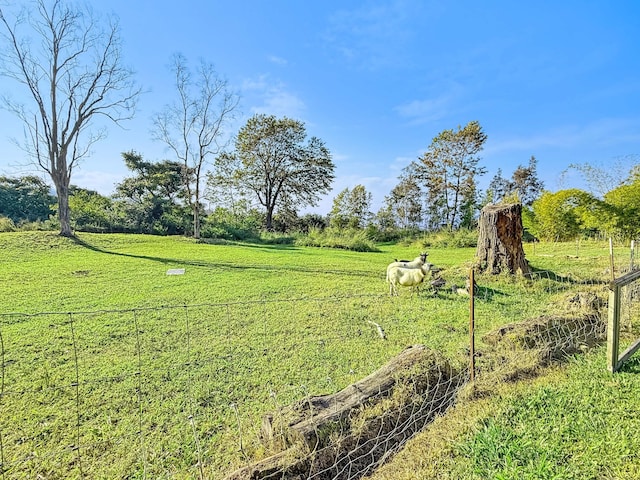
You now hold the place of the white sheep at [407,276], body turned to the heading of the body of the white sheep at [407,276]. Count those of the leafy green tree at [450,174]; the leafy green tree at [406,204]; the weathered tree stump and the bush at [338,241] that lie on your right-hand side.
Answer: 0

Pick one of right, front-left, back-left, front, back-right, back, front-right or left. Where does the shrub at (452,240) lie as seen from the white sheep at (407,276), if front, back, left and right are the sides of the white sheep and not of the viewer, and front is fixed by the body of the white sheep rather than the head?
left

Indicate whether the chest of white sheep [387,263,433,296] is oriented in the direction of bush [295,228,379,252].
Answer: no

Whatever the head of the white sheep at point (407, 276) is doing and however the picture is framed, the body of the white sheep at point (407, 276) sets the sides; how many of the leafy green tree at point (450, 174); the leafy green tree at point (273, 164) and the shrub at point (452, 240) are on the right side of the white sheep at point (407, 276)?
0

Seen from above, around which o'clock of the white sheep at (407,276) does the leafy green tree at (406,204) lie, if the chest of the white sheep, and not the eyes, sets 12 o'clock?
The leafy green tree is roughly at 9 o'clock from the white sheep.

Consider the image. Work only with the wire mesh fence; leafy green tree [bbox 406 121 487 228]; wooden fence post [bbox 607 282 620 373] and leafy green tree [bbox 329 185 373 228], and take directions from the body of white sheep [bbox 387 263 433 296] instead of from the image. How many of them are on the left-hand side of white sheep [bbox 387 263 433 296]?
2

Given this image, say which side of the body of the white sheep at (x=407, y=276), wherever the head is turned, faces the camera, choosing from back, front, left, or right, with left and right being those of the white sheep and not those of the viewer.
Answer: right

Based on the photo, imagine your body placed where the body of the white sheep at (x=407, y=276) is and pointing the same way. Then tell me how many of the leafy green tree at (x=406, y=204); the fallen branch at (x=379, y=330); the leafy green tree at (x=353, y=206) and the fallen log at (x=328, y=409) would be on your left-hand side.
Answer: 2

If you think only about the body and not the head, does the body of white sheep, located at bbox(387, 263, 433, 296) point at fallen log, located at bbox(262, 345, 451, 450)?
no

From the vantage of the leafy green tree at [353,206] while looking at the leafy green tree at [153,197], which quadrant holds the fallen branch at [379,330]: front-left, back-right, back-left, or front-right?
front-left

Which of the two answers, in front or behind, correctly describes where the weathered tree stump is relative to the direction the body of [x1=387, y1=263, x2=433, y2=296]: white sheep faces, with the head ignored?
in front

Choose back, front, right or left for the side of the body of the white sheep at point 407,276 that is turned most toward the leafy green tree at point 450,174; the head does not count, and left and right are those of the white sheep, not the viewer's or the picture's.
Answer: left

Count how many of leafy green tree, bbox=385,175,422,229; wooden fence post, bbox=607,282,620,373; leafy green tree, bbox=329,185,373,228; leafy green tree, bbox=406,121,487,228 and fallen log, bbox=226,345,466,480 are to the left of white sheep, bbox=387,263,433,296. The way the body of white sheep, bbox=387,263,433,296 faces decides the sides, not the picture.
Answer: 3

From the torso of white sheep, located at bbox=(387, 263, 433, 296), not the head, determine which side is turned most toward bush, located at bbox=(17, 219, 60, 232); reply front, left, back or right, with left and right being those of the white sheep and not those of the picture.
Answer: back

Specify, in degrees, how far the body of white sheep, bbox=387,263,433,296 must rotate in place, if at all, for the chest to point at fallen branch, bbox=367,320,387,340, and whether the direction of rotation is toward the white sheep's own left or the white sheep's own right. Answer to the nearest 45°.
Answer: approximately 90° to the white sheep's own right

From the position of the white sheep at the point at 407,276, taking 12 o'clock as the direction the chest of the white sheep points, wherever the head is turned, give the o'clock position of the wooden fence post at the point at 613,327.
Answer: The wooden fence post is roughly at 2 o'clock from the white sheep.

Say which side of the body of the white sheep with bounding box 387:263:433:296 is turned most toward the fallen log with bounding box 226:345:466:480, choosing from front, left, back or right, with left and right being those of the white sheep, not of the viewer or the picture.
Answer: right

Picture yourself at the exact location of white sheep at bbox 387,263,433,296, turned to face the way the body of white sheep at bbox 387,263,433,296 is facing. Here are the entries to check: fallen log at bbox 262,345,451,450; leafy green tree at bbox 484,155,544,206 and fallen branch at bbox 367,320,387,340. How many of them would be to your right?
2

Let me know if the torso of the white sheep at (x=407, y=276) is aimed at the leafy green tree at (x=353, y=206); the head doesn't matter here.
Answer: no

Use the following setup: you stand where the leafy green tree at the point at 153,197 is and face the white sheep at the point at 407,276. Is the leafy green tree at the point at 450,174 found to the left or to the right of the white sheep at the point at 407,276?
left
